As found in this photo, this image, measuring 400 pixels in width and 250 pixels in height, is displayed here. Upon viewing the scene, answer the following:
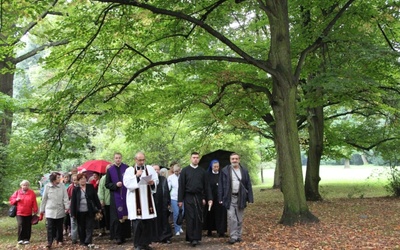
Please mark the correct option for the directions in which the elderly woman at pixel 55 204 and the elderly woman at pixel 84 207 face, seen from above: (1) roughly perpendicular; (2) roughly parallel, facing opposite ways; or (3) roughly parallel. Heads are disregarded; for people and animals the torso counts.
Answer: roughly parallel

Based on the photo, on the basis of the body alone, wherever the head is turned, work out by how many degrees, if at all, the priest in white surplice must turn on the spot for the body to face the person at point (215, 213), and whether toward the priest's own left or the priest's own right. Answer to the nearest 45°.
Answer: approximately 135° to the priest's own left

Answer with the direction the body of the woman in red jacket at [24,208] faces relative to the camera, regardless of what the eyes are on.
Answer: toward the camera

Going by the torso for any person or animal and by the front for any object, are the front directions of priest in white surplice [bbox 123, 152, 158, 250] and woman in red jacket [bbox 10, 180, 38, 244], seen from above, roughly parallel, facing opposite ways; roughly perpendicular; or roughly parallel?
roughly parallel

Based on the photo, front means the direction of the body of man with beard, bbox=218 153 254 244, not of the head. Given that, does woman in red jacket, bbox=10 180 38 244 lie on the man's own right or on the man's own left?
on the man's own right

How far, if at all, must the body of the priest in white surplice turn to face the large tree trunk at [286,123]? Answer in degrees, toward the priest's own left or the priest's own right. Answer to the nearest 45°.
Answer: approximately 90° to the priest's own left

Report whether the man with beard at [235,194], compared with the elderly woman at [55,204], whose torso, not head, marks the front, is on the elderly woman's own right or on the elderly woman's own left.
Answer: on the elderly woman's own left

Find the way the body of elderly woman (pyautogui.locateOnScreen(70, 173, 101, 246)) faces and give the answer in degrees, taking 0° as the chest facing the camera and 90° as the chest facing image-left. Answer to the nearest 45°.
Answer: approximately 0°

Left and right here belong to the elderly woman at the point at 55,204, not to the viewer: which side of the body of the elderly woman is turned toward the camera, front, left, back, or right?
front

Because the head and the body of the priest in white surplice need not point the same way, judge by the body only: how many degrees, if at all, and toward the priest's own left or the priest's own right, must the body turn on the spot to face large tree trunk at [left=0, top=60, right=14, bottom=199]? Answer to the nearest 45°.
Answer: approximately 135° to the priest's own right

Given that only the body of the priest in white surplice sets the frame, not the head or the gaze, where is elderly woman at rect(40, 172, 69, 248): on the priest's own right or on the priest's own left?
on the priest's own right

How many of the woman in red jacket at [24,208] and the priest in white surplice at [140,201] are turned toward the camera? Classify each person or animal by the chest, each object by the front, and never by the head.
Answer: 2
